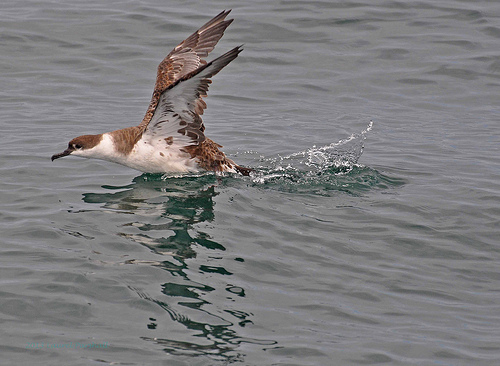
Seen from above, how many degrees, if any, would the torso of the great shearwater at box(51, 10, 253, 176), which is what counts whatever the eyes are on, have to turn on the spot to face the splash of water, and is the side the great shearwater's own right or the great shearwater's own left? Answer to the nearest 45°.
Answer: approximately 180°

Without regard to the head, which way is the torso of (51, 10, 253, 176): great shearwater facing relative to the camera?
to the viewer's left
